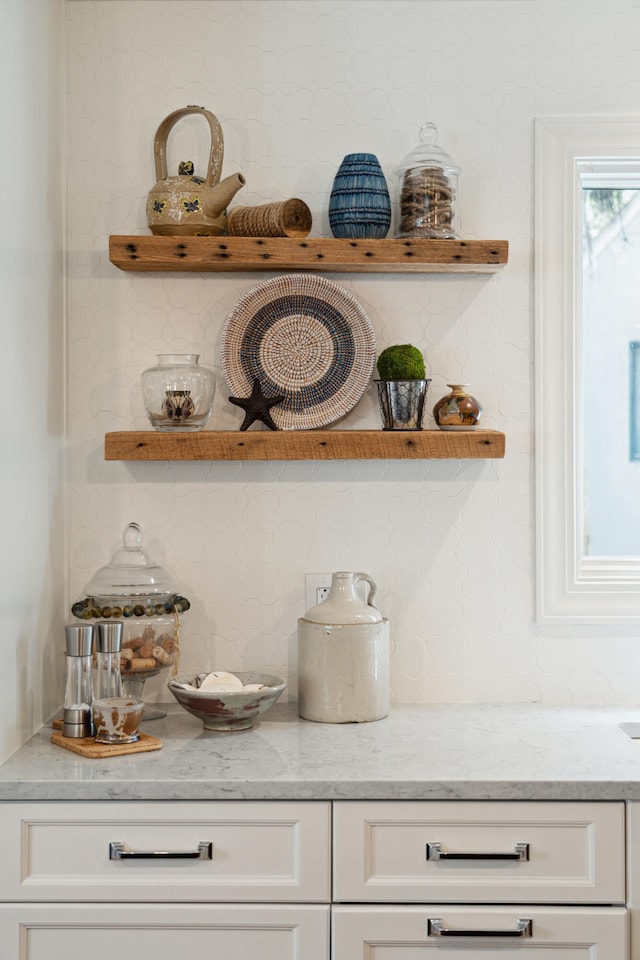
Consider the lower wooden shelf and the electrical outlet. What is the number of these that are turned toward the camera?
2

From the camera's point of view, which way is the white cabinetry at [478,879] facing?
toward the camera

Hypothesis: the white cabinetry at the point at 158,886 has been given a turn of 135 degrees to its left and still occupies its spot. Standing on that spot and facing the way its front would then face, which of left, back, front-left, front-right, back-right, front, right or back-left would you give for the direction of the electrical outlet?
front

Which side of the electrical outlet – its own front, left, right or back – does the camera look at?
front

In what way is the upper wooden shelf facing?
toward the camera

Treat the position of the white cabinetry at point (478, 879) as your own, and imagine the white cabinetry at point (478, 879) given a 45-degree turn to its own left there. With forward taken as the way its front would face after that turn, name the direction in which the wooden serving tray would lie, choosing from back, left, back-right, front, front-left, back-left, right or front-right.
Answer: back-right
